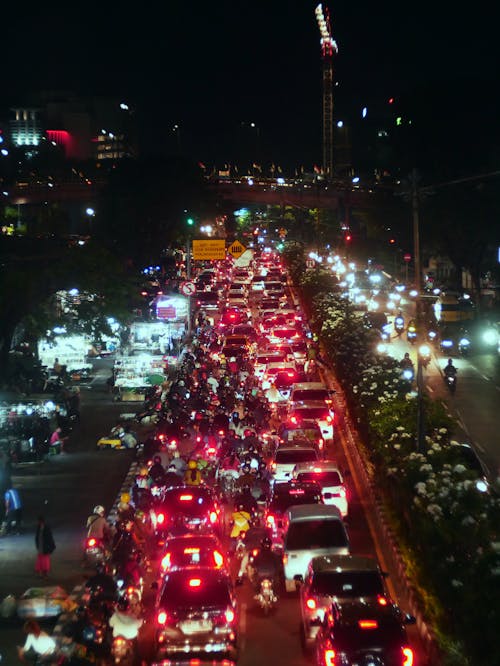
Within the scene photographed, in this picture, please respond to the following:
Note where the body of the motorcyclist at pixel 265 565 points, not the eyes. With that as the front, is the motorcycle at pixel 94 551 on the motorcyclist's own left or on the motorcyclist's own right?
on the motorcyclist's own left

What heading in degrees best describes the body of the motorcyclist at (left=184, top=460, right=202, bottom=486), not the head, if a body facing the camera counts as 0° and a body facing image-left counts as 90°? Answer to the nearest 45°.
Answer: approximately 180°

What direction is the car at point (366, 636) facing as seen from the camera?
away from the camera

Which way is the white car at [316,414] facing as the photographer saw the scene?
facing away from the viewer

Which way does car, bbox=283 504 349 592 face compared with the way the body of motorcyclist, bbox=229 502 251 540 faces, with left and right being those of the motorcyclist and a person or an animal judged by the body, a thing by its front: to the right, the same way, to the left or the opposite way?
the same way

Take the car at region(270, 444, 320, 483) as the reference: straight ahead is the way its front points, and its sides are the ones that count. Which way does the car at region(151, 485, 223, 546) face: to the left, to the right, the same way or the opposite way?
the same way

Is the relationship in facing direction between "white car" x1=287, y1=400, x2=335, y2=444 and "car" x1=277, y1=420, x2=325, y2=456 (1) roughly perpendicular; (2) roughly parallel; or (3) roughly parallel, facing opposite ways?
roughly parallel

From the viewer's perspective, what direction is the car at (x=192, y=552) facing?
away from the camera

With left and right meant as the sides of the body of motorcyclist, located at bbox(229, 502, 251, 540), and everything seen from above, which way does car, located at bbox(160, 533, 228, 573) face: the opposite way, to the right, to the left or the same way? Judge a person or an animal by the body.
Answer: the same way

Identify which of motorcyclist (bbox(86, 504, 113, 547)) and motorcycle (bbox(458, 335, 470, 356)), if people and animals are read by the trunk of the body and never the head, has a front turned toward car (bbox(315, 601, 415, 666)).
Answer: the motorcycle

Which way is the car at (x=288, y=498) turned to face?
away from the camera

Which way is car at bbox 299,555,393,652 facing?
away from the camera

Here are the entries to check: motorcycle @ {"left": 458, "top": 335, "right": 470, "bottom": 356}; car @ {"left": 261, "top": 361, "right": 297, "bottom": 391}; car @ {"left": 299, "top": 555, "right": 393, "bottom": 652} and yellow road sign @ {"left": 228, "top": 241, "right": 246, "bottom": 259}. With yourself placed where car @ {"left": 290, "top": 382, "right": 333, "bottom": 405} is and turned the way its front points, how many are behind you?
1

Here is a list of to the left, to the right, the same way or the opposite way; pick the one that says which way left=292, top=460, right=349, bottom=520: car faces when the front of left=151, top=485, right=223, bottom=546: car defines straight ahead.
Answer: the same way

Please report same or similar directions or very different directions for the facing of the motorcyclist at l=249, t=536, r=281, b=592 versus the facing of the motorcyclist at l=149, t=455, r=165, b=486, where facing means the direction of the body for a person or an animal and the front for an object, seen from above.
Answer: same or similar directions

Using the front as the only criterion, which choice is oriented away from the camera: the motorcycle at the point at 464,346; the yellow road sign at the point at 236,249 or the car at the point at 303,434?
the car

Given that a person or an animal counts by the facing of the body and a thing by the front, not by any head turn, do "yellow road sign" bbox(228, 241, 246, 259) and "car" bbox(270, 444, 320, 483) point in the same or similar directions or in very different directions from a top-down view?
very different directions

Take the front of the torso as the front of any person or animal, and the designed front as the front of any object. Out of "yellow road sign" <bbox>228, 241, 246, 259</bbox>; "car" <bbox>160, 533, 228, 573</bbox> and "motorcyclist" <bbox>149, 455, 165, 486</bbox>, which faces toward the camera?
the yellow road sign

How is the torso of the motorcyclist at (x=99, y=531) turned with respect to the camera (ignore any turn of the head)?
away from the camera

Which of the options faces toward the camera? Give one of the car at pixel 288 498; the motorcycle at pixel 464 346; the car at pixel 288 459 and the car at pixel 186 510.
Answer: the motorcycle

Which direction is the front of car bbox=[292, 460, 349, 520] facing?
away from the camera
